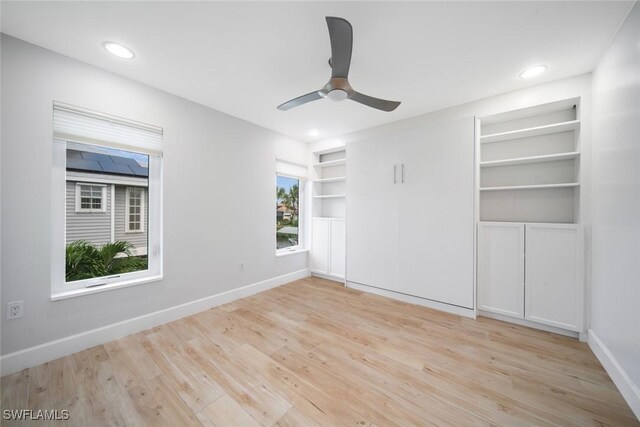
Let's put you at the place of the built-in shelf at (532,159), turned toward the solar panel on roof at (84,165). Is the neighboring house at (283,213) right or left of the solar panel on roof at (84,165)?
right

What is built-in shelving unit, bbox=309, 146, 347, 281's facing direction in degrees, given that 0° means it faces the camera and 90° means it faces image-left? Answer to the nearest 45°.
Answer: approximately 45°

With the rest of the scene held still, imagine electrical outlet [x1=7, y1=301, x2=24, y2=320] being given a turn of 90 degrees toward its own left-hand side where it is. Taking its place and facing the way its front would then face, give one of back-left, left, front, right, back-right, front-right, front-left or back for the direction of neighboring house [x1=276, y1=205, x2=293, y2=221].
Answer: front

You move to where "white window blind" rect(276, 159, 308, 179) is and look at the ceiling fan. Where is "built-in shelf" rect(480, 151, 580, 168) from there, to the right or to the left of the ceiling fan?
left

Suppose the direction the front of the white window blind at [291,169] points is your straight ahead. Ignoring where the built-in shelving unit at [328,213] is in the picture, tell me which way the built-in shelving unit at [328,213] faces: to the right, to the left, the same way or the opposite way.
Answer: to the right
